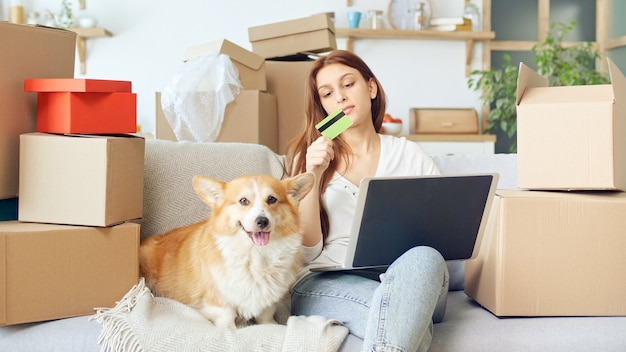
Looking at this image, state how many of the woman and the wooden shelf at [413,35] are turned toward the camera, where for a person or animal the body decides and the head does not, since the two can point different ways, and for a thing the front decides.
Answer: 2

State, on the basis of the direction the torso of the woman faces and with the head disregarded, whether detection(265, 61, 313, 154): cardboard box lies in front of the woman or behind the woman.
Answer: behind

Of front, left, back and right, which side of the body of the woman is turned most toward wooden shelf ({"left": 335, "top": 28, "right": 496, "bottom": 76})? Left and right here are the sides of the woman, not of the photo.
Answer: back

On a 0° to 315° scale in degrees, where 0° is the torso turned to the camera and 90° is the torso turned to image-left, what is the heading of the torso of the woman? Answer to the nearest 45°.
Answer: approximately 0°

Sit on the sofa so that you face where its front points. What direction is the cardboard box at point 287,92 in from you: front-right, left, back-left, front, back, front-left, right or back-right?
back

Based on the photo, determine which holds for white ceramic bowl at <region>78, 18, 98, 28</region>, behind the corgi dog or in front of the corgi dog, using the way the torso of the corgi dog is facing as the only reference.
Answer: behind

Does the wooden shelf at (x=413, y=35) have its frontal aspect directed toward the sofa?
yes
